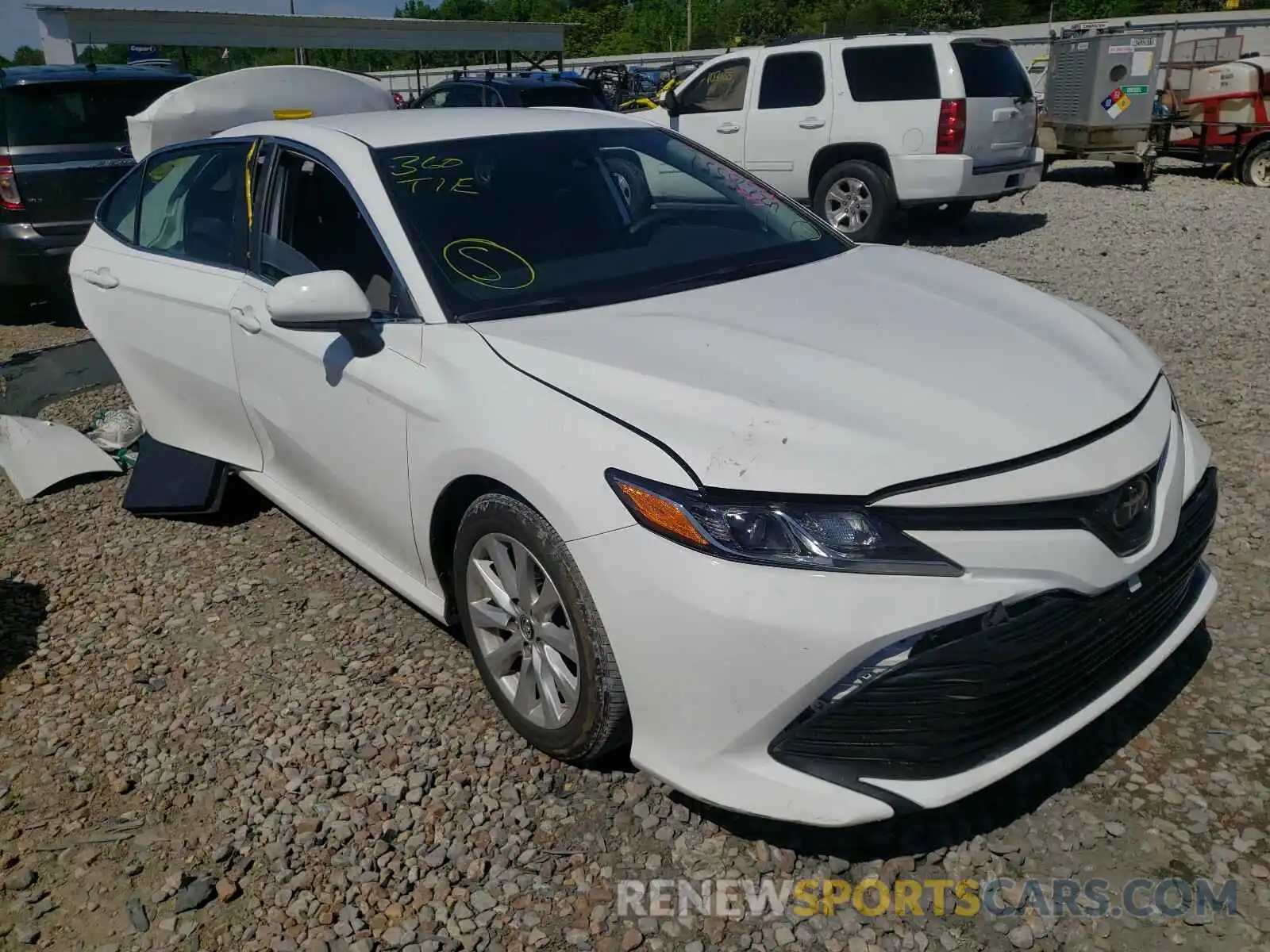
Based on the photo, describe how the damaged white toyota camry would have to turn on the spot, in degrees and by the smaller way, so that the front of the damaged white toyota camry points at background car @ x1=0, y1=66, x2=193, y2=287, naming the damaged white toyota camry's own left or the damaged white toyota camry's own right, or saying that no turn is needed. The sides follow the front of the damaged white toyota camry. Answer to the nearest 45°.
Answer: approximately 180°

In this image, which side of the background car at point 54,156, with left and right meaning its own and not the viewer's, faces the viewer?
back

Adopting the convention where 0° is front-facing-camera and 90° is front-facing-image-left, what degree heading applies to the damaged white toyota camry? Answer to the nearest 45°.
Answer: approximately 315°

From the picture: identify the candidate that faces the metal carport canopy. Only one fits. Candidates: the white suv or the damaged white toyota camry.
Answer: the white suv

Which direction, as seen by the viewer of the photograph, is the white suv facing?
facing away from the viewer and to the left of the viewer

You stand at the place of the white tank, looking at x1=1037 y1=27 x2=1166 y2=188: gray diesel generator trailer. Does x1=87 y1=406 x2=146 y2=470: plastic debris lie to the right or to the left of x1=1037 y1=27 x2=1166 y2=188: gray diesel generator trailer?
left

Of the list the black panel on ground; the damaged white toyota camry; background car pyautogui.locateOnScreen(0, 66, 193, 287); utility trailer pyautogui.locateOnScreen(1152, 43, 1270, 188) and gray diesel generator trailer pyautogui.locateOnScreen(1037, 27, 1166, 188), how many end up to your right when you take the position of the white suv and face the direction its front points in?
2

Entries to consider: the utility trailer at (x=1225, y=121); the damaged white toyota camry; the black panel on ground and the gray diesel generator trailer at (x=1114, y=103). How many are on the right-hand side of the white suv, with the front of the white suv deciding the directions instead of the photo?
2

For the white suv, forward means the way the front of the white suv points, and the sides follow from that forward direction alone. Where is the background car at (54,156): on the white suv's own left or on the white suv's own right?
on the white suv's own left

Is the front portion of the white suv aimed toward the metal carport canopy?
yes

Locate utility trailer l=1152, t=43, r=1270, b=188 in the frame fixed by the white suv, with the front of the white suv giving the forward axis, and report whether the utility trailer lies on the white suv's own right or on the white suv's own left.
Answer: on the white suv's own right

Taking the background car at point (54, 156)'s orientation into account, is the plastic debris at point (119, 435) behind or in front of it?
behind

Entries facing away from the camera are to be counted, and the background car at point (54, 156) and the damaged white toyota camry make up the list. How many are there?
1

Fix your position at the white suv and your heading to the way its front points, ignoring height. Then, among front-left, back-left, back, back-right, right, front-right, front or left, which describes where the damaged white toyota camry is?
back-left
